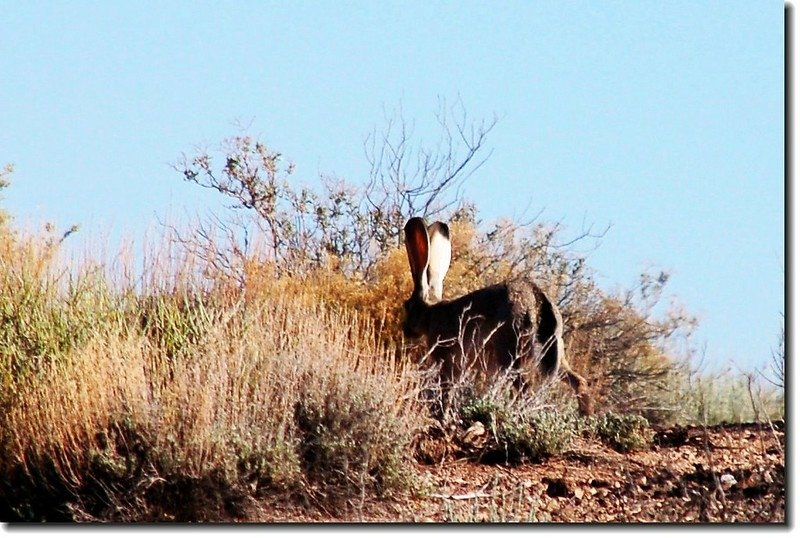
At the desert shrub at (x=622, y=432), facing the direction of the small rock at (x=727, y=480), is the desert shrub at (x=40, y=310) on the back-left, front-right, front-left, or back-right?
back-right

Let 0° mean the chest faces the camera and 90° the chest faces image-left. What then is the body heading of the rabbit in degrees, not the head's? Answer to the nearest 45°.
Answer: approximately 90°

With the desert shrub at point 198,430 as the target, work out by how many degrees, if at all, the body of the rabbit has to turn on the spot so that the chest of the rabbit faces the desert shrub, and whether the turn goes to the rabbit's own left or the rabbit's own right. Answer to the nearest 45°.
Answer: approximately 45° to the rabbit's own left

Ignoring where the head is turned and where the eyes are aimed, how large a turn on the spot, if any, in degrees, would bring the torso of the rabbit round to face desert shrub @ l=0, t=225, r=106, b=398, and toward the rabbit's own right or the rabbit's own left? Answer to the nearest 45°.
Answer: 0° — it already faces it

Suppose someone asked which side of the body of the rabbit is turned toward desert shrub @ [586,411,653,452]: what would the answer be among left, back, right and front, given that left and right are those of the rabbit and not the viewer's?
back
